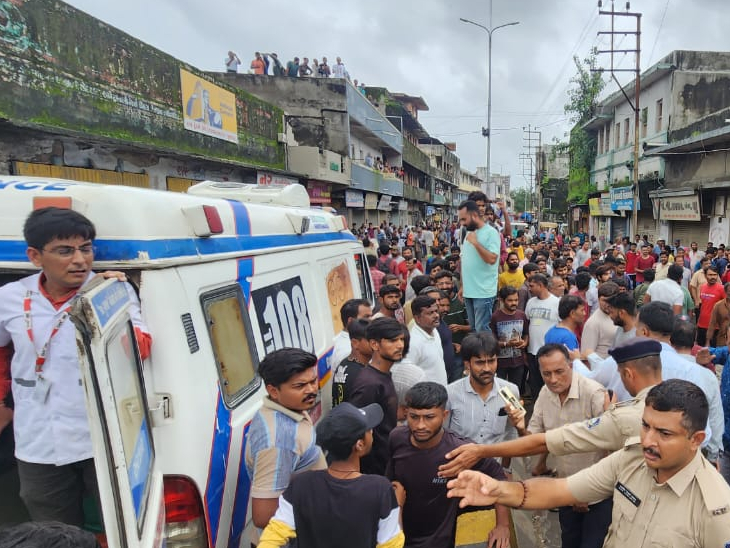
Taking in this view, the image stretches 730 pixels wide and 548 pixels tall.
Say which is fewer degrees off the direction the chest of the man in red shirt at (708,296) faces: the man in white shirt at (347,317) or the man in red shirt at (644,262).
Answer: the man in white shirt

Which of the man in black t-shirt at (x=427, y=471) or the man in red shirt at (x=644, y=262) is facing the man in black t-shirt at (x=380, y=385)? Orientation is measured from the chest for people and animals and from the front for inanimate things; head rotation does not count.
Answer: the man in red shirt

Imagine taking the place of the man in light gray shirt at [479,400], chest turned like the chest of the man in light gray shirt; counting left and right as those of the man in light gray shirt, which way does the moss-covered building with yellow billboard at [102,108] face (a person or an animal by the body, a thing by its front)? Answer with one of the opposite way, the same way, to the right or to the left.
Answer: to the left

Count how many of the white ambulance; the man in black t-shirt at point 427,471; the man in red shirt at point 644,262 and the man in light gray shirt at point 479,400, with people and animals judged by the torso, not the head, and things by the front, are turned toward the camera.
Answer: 3

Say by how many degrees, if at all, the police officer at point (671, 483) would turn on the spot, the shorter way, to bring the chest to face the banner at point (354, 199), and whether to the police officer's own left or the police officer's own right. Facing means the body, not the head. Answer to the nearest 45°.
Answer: approximately 90° to the police officer's own right

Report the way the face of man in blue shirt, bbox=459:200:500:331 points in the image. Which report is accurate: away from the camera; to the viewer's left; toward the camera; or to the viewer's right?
to the viewer's left

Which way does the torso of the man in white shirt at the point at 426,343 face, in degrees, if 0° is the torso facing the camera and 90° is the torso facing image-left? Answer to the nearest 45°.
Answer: approximately 315°

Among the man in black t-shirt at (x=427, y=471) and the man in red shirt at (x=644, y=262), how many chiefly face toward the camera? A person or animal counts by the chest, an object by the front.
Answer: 2

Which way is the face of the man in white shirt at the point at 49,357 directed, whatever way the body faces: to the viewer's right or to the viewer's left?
to the viewer's right

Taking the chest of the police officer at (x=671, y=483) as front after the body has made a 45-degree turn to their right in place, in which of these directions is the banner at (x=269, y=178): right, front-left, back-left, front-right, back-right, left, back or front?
front-right

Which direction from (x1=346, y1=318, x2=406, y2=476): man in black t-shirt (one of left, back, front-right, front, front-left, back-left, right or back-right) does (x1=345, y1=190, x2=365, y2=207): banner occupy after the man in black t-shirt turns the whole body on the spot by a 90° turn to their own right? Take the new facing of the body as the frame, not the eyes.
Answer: back-right
